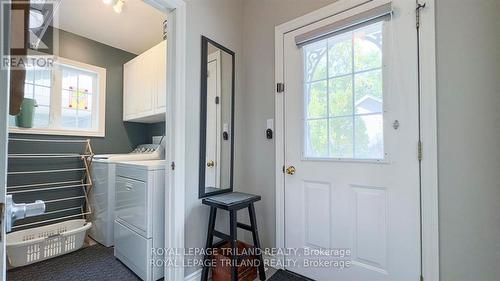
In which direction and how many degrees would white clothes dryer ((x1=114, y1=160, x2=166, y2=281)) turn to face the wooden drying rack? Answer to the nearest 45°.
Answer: approximately 90° to its right

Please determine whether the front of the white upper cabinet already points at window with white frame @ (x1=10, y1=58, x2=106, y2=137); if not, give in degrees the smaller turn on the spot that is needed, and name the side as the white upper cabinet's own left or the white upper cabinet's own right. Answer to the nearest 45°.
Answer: approximately 90° to the white upper cabinet's own right

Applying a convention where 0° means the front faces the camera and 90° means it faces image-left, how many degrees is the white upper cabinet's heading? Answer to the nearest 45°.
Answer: approximately 45°

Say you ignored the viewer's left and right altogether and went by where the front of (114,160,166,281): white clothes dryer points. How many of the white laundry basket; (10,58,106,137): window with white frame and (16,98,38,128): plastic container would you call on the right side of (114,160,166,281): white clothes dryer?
3

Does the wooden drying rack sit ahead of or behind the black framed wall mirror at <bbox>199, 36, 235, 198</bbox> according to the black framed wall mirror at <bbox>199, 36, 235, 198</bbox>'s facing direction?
behind

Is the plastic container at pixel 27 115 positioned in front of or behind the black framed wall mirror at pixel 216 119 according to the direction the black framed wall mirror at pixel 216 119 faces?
behind

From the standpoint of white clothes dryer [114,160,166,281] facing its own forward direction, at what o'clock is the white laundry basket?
The white laundry basket is roughly at 3 o'clock from the white clothes dryer.

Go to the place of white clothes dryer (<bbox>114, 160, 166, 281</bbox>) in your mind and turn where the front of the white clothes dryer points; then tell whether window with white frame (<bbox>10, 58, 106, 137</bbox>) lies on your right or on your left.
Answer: on your right

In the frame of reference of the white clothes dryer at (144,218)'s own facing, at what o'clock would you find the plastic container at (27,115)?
The plastic container is roughly at 3 o'clock from the white clothes dryer.

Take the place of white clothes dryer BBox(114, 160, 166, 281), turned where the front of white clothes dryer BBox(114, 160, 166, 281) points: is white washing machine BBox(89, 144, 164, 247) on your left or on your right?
on your right

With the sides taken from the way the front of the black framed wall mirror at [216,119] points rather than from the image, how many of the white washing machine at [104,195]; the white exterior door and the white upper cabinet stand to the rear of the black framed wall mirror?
2

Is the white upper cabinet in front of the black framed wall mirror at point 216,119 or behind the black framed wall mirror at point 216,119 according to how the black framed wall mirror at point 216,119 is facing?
behind
